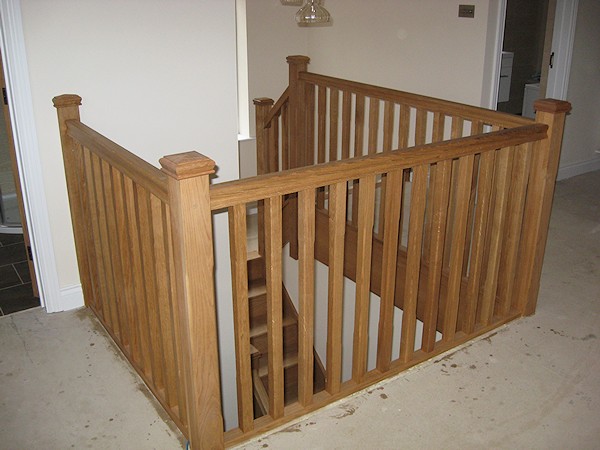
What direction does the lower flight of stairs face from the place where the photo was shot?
facing the viewer and to the right of the viewer

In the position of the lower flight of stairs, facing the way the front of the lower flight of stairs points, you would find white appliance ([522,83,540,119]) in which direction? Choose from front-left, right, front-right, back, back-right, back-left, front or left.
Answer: left
